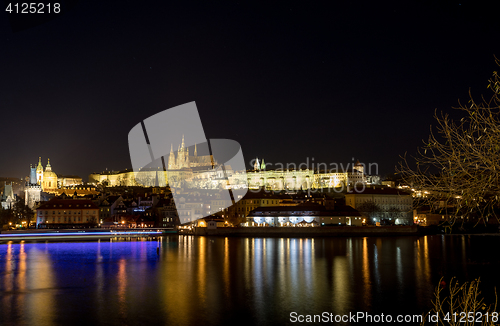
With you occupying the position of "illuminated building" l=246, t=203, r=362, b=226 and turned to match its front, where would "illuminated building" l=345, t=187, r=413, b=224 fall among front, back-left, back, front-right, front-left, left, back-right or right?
back-left

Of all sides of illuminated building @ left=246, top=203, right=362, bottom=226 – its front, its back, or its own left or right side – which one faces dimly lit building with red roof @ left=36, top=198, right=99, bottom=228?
right

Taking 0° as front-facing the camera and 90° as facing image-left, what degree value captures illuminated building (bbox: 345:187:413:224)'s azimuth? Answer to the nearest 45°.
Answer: approximately 0°

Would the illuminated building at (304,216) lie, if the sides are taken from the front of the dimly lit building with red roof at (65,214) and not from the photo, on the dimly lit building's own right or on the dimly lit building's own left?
on the dimly lit building's own left

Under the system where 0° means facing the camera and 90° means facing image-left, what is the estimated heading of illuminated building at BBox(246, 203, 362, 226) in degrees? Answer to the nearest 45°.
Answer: approximately 0°

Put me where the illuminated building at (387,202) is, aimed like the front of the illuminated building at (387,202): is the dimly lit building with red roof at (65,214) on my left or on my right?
on my right

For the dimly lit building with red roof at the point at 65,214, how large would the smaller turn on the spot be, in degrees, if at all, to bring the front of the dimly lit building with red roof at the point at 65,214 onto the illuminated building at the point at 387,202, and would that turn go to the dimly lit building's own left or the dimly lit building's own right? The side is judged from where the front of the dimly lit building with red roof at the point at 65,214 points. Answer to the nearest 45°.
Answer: approximately 90° to the dimly lit building's own left
